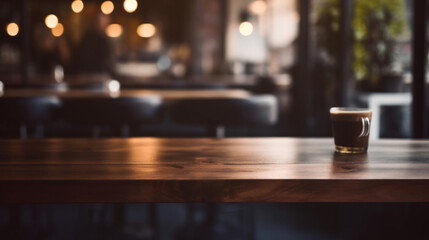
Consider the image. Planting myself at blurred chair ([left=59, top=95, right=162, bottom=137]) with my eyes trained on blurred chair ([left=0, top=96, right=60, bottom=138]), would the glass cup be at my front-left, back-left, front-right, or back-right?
back-left

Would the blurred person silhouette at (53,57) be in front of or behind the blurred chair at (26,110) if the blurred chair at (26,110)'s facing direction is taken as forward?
in front

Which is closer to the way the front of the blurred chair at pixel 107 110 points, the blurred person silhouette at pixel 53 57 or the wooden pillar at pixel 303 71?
the blurred person silhouette

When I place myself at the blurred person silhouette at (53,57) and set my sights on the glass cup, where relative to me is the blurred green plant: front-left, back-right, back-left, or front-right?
front-left

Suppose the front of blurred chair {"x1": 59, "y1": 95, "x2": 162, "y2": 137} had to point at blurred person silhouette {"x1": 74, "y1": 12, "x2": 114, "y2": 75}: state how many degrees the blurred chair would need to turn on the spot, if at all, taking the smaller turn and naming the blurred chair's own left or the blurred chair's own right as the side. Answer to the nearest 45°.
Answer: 0° — it already faces them

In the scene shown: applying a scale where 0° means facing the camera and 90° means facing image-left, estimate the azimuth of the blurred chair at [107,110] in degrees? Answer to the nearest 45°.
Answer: approximately 180°

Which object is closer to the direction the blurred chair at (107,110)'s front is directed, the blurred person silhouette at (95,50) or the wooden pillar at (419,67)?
the blurred person silhouette

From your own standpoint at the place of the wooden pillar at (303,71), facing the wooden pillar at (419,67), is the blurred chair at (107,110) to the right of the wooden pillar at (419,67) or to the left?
right

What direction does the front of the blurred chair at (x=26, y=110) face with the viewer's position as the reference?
facing away from the viewer

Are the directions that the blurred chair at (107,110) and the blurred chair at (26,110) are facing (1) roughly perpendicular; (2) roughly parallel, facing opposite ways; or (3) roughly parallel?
roughly parallel

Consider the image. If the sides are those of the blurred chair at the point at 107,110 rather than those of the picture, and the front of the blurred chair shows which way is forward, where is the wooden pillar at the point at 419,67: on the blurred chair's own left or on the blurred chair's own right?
on the blurred chair's own right

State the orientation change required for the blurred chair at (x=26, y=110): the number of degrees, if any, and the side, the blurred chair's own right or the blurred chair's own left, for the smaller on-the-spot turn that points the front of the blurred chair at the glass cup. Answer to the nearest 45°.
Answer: approximately 180°

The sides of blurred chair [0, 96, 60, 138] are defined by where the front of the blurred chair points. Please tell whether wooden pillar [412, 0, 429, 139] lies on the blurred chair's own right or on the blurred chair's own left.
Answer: on the blurred chair's own right

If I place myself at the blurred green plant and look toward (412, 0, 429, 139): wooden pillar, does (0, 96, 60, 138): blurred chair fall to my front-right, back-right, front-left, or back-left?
front-right

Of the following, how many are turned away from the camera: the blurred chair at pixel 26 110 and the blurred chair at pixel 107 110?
2
